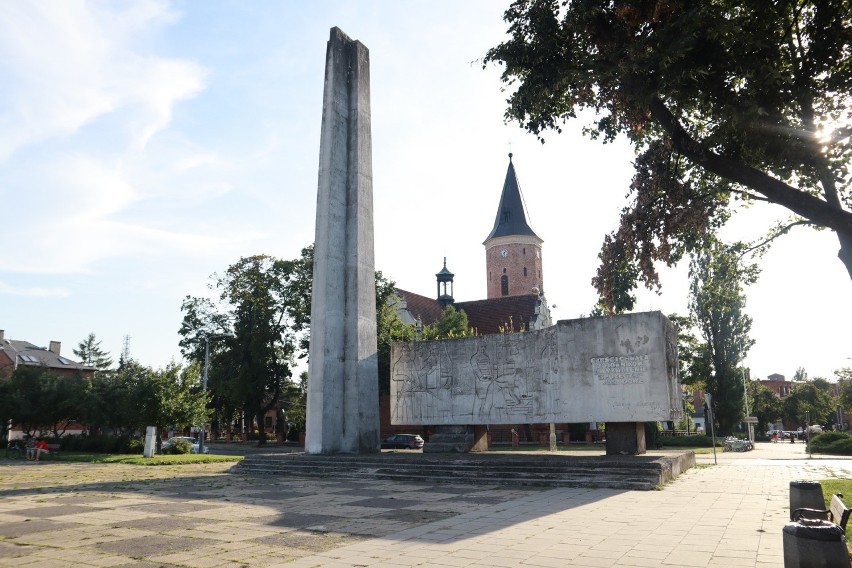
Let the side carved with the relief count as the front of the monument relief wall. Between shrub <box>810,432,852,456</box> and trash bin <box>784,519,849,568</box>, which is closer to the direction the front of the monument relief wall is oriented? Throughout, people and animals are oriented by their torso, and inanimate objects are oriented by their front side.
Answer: the trash bin

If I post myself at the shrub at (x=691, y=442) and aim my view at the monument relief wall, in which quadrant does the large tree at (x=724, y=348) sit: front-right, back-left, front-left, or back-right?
back-left

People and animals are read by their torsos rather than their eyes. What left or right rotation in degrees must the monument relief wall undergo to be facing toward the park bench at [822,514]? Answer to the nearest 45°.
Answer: approximately 45° to its left

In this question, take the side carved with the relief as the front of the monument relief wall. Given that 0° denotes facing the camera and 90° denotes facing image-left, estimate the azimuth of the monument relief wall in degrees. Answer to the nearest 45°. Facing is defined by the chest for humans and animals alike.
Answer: approximately 45°

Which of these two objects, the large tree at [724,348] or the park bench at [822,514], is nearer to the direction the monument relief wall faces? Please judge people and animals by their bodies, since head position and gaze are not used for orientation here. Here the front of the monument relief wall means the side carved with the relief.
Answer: the park bench

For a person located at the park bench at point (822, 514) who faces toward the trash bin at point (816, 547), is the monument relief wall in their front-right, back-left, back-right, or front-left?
back-right

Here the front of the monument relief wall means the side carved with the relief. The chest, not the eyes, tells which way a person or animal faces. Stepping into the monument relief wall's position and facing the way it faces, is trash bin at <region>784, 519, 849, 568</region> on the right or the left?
on its left

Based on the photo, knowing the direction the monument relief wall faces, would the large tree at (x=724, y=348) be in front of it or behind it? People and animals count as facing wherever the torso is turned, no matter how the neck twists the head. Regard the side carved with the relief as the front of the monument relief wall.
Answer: behind

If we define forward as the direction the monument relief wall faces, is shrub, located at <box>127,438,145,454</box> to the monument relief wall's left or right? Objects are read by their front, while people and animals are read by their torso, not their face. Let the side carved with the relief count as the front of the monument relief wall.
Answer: on its right

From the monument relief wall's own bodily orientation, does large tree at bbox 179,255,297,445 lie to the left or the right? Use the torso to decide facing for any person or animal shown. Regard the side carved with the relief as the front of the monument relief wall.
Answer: on its right
